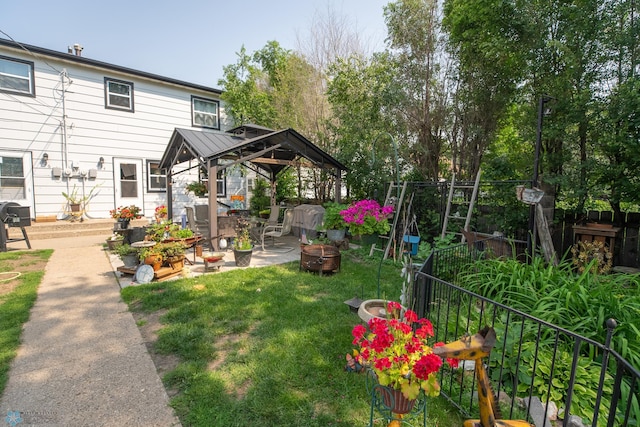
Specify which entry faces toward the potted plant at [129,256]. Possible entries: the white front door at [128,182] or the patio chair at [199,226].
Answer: the white front door

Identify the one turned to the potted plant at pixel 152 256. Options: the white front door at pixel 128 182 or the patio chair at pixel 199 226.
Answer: the white front door

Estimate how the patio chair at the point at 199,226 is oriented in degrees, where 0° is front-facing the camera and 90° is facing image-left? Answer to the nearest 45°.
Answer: approximately 270°

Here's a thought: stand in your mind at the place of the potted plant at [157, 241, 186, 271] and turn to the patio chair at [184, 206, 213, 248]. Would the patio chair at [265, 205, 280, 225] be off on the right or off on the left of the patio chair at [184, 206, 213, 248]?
right

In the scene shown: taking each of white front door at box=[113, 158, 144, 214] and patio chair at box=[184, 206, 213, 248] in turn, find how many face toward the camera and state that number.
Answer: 1

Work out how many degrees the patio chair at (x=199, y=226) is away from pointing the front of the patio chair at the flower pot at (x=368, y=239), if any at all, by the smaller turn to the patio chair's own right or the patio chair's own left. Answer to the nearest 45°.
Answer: approximately 45° to the patio chair's own right

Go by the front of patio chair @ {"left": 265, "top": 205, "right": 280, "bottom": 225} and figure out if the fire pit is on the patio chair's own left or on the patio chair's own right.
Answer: on the patio chair's own left

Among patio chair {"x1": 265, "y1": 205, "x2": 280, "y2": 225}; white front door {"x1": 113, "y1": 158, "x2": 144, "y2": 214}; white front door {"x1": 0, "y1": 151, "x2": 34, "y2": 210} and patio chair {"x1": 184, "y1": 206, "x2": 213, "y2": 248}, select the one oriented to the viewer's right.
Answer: patio chair {"x1": 184, "y1": 206, "x2": 213, "y2": 248}

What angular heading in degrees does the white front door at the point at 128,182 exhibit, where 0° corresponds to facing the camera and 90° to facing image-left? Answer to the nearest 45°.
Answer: approximately 0°

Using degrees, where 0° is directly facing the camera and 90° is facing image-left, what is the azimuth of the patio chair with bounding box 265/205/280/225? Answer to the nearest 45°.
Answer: approximately 45°
